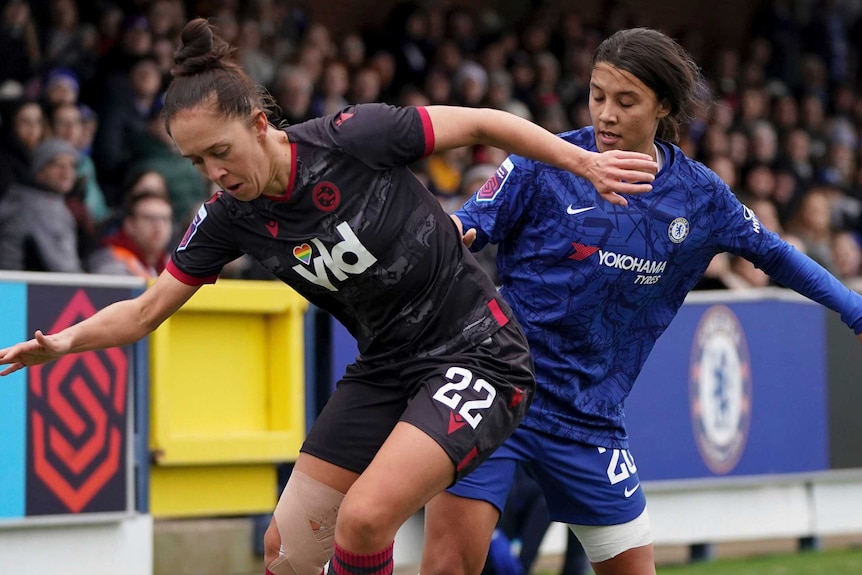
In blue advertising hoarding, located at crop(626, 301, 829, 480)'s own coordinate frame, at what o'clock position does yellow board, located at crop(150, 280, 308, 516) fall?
The yellow board is roughly at 3 o'clock from the blue advertising hoarding.

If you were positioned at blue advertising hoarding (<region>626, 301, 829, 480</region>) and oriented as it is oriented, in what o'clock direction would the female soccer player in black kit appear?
The female soccer player in black kit is roughly at 2 o'clock from the blue advertising hoarding.

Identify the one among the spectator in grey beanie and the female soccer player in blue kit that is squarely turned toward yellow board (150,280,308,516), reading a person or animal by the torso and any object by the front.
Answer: the spectator in grey beanie

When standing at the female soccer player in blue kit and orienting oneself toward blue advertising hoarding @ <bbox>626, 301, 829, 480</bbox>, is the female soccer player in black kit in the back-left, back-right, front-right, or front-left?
back-left

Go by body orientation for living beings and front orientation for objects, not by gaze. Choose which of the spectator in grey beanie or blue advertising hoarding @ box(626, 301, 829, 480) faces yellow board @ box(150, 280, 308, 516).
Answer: the spectator in grey beanie

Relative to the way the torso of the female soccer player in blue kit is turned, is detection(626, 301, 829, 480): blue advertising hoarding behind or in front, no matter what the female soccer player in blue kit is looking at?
behind

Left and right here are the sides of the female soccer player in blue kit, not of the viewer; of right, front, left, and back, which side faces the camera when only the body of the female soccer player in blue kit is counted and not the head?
front

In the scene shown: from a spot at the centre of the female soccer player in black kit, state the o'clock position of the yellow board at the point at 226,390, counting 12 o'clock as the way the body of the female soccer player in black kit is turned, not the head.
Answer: The yellow board is roughly at 4 o'clock from the female soccer player in black kit.

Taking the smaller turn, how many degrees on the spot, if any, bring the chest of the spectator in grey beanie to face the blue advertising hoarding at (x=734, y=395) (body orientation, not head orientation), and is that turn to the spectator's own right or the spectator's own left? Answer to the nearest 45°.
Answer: approximately 45° to the spectator's own left

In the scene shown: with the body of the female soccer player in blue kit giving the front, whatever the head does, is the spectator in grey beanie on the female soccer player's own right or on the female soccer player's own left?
on the female soccer player's own right

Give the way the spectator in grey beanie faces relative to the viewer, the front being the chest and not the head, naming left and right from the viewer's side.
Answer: facing the viewer and to the right of the viewer

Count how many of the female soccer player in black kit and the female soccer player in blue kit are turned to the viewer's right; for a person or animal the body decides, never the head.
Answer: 0

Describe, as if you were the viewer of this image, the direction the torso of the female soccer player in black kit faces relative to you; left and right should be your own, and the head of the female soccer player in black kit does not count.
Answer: facing the viewer and to the left of the viewer

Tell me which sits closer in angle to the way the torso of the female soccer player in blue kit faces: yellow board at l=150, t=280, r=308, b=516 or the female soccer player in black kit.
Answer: the female soccer player in black kit

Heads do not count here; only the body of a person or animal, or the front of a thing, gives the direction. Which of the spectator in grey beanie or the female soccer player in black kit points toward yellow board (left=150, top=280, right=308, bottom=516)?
the spectator in grey beanie

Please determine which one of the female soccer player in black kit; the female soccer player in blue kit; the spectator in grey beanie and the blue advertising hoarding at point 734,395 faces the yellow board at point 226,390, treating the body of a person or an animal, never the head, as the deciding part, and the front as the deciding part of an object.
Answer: the spectator in grey beanie
